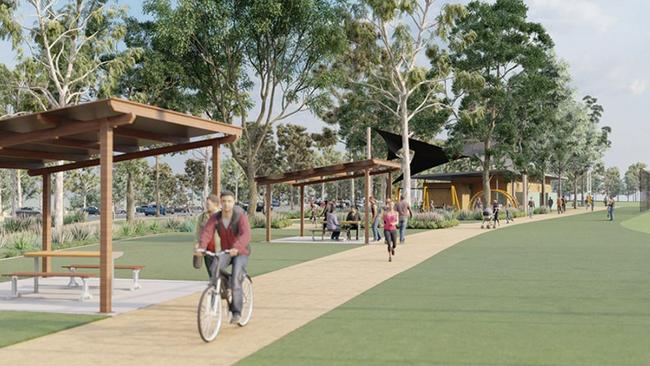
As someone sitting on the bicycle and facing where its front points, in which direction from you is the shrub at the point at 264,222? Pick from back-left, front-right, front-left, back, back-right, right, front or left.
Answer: back-right

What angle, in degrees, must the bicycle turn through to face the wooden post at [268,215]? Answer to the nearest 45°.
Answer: approximately 135° to its right

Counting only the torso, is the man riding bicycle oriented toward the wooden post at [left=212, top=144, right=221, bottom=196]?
no

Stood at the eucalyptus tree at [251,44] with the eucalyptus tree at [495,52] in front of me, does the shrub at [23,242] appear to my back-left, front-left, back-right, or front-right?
back-right

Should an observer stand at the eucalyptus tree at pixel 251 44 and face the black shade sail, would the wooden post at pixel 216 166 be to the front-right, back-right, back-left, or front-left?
back-right

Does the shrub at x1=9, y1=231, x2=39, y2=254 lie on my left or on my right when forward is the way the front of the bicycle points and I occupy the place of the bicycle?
on my right

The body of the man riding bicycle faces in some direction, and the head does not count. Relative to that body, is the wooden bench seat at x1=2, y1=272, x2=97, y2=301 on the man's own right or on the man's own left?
on the man's own right

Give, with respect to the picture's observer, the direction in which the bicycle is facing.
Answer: facing the viewer and to the left of the viewer

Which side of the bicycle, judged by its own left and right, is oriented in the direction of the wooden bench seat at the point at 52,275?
right

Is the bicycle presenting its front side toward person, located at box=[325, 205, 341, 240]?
no

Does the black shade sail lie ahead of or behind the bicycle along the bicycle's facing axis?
behind

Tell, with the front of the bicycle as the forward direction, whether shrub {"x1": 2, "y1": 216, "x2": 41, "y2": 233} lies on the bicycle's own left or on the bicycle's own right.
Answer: on the bicycle's own right
